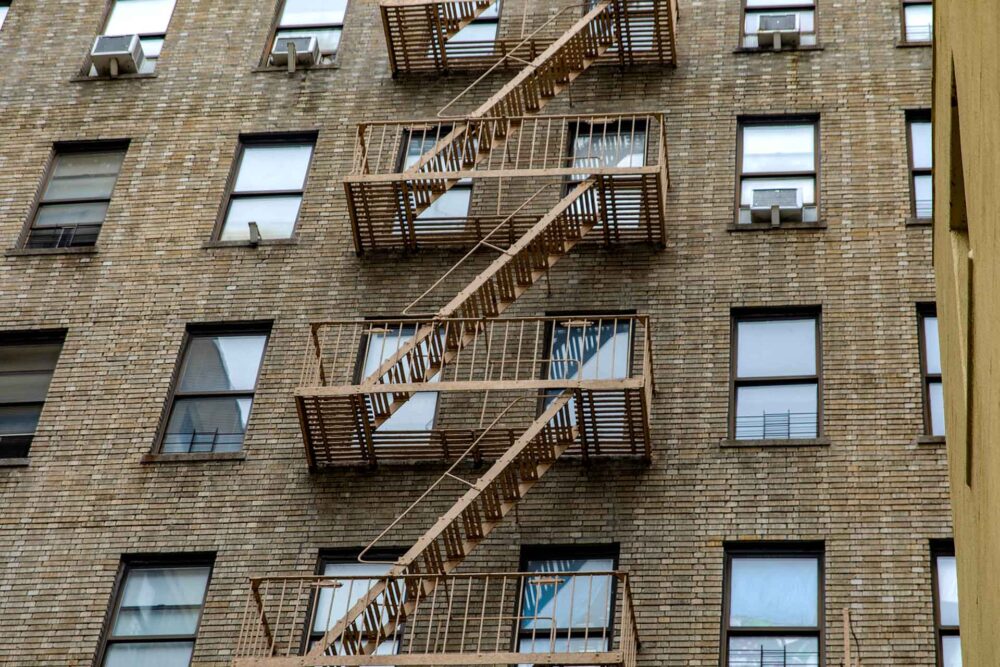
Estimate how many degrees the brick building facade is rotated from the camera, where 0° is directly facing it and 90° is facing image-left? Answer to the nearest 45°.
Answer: approximately 0°
